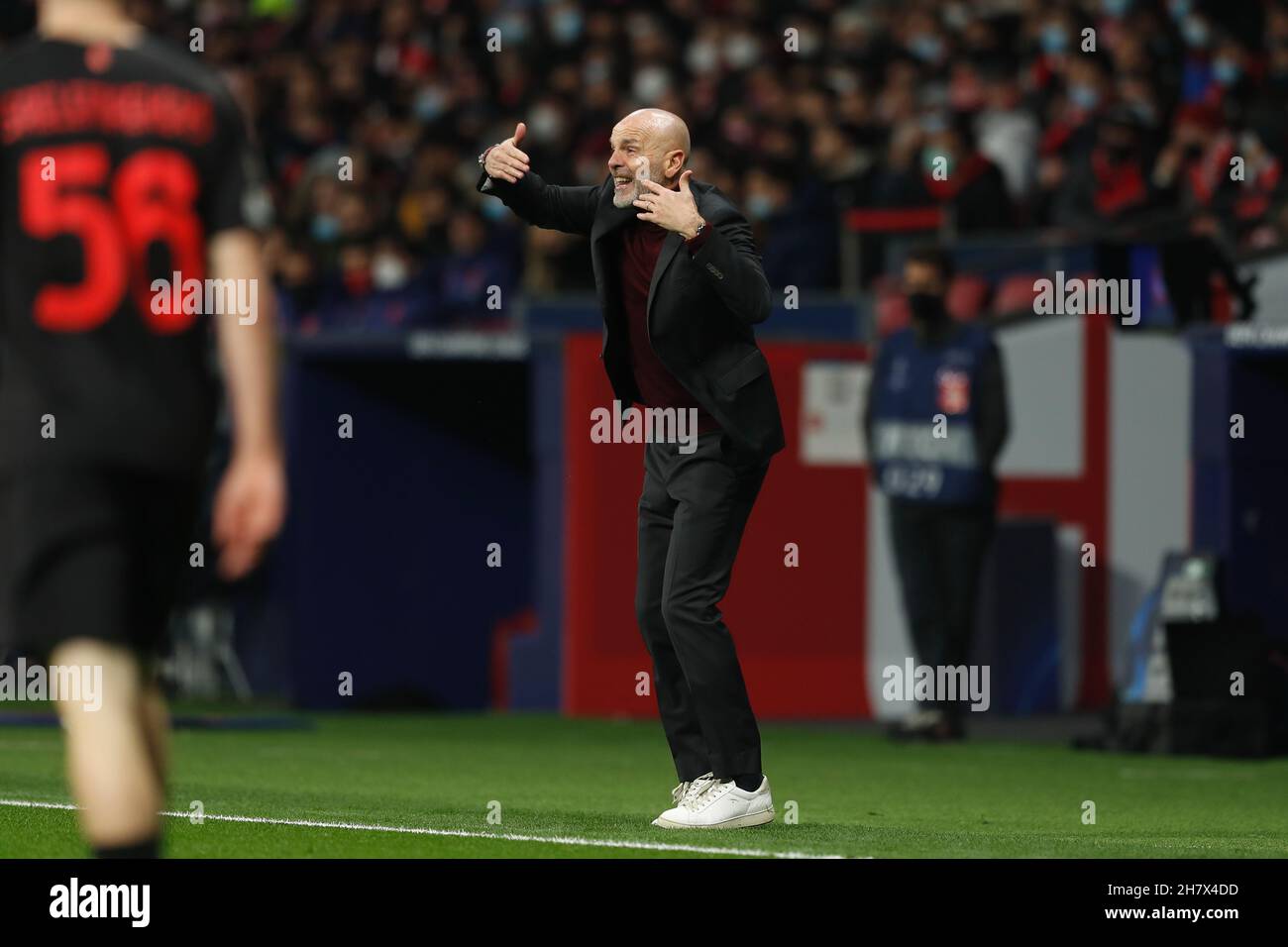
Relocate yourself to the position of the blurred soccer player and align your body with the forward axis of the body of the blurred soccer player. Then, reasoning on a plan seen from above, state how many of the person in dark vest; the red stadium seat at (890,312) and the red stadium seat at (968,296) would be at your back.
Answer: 0

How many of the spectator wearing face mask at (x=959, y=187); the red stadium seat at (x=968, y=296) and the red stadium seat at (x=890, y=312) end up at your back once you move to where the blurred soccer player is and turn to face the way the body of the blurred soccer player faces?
0

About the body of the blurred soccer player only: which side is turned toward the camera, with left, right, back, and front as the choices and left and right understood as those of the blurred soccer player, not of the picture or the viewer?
back

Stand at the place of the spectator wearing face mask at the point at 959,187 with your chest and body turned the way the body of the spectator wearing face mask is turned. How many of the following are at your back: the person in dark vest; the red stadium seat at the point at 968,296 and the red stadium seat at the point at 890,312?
0

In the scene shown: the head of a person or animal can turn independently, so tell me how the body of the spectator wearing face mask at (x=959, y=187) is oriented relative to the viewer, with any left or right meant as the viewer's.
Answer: facing the viewer and to the left of the viewer

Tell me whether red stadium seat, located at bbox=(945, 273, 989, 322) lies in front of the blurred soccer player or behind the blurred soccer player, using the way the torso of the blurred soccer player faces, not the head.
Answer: in front

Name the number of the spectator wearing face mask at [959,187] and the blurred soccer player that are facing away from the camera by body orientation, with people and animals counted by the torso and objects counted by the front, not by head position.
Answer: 1

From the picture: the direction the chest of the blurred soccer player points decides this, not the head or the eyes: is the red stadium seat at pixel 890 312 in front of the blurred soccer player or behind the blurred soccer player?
in front

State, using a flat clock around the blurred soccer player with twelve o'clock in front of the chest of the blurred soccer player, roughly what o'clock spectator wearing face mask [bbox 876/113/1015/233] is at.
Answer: The spectator wearing face mask is roughly at 1 o'clock from the blurred soccer player.

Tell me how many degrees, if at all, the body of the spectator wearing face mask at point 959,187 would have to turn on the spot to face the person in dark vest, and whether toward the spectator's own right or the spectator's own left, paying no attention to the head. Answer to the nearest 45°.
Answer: approximately 45° to the spectator's own left

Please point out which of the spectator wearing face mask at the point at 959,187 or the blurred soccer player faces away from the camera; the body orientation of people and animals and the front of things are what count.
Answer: the blurred soccer player

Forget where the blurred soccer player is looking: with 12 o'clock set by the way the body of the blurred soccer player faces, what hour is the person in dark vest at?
The person in dark vest is roughly at 1 o'clock from the blurred soccer player.
